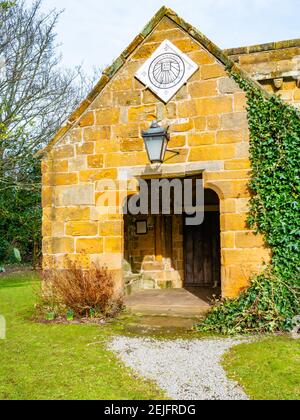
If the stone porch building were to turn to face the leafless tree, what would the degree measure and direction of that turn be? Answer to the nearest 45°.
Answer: approximately 135° to its right

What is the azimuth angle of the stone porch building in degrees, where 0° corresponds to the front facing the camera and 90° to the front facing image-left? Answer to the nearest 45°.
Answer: approximately 0°
